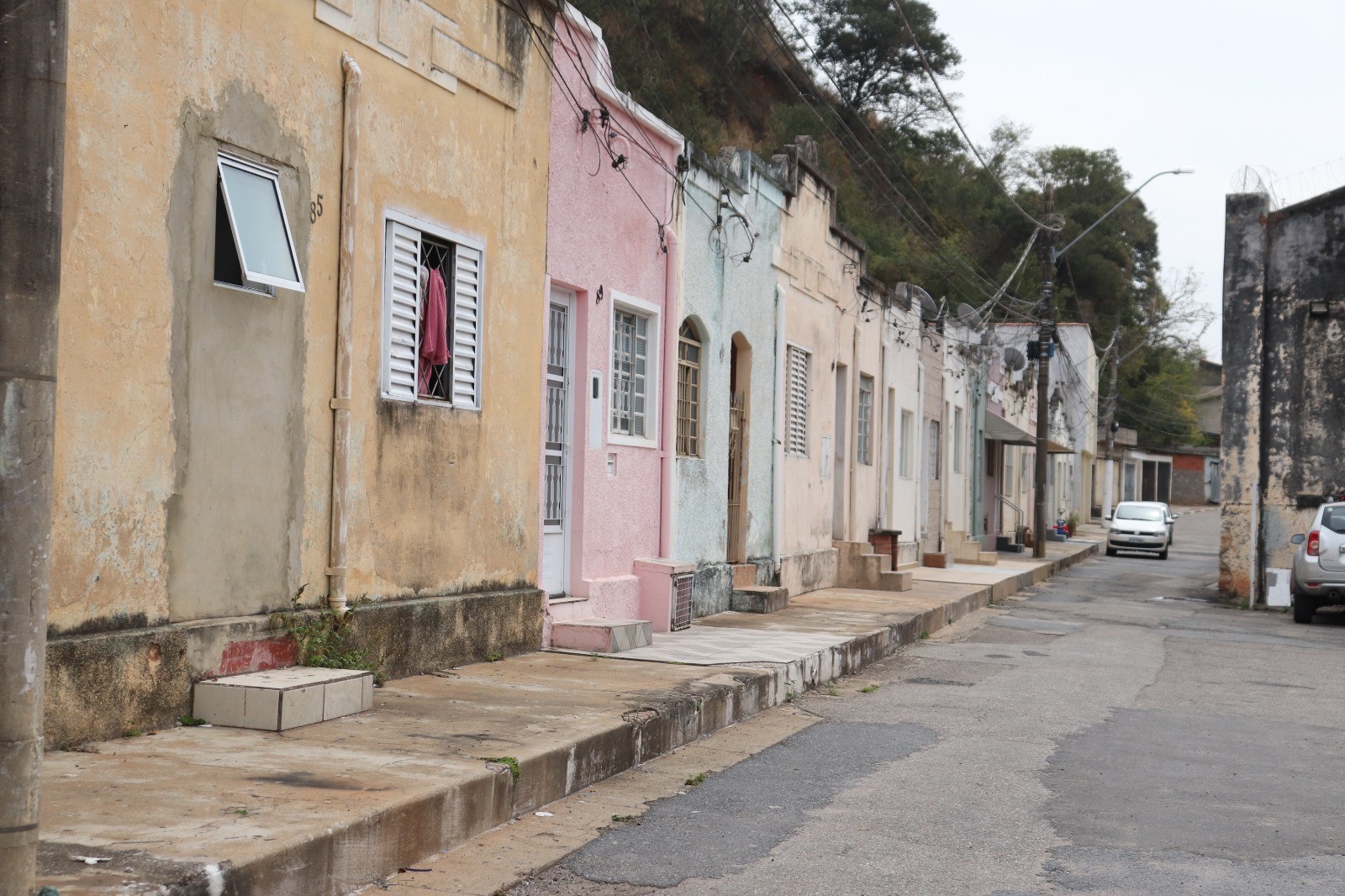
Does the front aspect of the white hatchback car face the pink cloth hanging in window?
yes

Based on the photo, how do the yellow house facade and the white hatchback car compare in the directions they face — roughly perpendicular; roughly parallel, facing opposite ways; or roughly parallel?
roughly perpendicular

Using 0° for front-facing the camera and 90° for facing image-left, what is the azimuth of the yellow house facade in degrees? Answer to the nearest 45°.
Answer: approximately 315°

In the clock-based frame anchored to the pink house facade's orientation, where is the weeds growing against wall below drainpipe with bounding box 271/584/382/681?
The weeds growing against wall below drainpipe is roughly at 2 o'clock from the pink house facade.

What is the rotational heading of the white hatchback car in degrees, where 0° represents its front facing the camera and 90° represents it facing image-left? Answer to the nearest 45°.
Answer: approximately 0°

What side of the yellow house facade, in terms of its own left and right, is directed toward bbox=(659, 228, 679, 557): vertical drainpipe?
left

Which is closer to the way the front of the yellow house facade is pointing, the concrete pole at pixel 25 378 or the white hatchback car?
the concrete pole

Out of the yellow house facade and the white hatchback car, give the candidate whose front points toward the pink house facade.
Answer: the white hatchback car

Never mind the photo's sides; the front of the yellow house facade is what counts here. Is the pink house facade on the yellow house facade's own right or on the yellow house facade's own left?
on the yellow house facade's own left

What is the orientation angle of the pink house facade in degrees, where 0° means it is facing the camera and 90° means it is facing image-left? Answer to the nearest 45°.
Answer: approximately 315°
